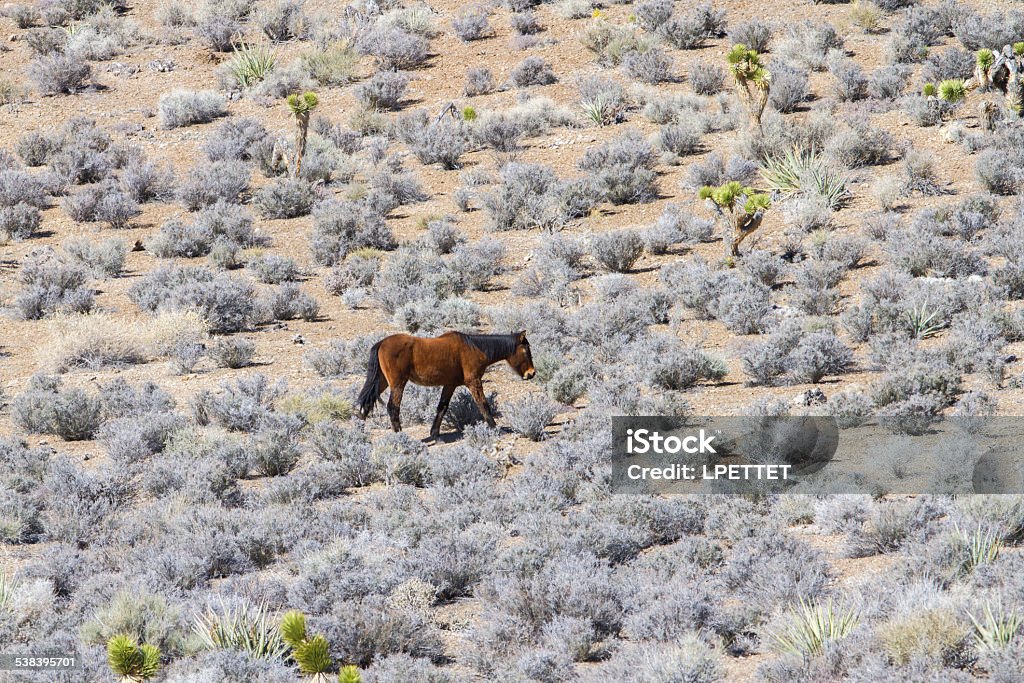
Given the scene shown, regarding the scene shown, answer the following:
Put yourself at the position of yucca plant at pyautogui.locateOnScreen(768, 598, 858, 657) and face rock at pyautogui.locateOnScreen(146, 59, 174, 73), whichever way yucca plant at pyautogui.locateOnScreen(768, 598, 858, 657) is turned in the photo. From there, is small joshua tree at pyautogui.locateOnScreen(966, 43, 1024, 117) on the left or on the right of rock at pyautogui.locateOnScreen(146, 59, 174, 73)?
right

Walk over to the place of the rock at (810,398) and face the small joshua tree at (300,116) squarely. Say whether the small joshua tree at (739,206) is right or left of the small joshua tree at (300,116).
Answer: right

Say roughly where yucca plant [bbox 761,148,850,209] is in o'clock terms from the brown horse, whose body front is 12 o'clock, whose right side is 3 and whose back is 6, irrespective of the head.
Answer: The yucca plant is roughly at 10 o'clock from the brown horse.

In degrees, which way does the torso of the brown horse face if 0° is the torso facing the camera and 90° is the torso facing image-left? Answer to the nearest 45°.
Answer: approximately 270°

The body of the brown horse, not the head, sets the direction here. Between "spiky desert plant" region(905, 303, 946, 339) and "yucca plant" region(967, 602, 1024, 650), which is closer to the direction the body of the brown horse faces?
the spiky desert plant

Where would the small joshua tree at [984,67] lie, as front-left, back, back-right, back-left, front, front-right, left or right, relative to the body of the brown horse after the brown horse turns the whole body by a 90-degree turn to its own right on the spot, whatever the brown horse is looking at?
back-left

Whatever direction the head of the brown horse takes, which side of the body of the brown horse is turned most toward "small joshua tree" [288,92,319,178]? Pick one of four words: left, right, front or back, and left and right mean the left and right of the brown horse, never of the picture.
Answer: left

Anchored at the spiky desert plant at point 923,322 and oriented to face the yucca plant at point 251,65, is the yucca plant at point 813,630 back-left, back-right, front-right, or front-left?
back-left

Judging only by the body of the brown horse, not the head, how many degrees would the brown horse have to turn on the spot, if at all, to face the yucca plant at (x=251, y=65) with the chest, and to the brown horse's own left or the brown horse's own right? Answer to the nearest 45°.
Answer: approximately 90° to the brown horse's own left

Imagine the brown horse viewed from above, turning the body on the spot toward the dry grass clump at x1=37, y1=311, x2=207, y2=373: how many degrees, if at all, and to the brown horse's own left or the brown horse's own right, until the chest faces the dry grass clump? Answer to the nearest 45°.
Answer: approximately 135° to the brown horse's own left

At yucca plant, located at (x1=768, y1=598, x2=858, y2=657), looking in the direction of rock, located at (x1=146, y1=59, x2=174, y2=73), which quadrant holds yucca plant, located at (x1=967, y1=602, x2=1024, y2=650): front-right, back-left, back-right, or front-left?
back-right
